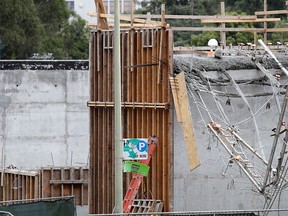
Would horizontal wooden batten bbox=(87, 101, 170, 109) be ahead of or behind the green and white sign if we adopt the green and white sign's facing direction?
behind

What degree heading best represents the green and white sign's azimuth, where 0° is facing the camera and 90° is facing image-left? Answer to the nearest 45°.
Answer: approximately 0°

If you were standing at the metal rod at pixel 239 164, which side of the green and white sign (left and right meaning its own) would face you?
left
